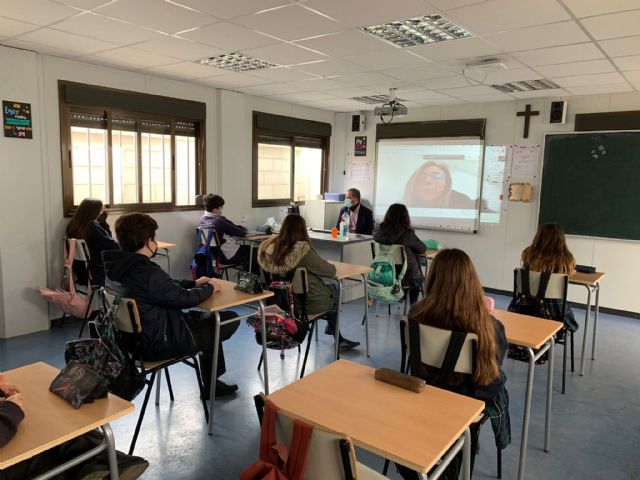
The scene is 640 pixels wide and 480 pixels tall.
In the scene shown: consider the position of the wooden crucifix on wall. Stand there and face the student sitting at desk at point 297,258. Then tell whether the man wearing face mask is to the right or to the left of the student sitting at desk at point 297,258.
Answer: right

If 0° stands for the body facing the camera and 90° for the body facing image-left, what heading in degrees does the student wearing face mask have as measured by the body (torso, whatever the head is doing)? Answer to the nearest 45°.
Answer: approximately 270°

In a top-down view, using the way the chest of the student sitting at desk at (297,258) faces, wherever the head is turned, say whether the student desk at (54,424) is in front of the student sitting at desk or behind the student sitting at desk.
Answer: behind

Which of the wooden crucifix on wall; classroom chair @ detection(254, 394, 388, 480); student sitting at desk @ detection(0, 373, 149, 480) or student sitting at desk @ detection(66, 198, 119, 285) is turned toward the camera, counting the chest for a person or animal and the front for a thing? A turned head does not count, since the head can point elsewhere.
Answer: the wooden crucifix on wall

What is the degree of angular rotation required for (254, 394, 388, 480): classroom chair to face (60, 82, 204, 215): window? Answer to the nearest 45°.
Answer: approximately 90° to its left

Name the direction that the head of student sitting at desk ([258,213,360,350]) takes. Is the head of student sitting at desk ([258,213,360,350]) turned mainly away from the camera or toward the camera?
away from the camera

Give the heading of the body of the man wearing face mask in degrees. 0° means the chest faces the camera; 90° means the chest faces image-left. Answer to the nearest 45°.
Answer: approximately 45°

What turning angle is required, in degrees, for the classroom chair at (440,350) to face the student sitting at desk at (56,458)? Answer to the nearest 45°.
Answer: approximately 180°

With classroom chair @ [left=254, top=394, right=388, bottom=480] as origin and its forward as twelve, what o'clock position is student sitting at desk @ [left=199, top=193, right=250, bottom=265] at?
The student sitting at desk is roughly at 10 o'clock from the classroom chair.
